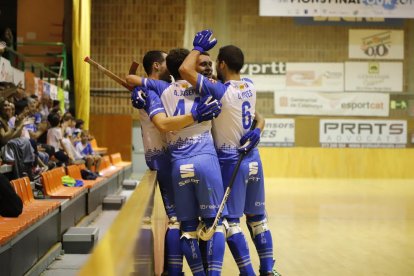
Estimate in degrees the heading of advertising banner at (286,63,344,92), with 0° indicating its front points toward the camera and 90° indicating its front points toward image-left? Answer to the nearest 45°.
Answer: approximately 0°

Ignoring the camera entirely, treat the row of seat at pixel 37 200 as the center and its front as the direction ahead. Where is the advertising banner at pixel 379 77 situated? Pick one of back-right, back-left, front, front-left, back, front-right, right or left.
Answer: left

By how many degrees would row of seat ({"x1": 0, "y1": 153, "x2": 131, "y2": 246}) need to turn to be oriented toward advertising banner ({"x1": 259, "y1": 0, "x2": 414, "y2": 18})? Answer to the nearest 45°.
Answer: approximately 90° to its left

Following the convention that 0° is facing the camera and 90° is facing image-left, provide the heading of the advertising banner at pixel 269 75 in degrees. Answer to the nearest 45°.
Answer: approximately 0°

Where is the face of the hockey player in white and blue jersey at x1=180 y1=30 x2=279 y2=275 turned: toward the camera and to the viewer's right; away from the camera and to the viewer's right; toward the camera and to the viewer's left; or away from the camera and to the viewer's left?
away from the camera and to the viewer's left

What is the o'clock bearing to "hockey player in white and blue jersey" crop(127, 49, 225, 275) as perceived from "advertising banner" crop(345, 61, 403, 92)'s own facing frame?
The hockey player in white and blue jersey is roughly at 12 o'clock from the advertising banner.

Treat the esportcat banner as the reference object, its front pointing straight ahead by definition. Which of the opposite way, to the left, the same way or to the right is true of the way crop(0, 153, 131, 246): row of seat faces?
to the left

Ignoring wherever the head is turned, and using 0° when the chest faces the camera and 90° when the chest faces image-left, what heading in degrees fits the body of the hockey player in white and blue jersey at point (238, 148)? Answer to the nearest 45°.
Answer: approximately 135°

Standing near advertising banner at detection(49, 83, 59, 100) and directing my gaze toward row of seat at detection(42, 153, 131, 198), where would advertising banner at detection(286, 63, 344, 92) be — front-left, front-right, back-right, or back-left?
back-left

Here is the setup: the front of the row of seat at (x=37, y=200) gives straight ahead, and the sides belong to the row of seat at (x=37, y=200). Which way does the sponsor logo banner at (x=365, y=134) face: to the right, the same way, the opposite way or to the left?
to the right

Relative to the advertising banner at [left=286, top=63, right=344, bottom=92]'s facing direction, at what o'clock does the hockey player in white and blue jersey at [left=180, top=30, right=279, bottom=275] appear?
The hockey player in white and blue jersey is roughly at 12 o'clock from the advertising banner.

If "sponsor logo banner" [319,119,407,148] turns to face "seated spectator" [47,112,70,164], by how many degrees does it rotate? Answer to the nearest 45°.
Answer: approximately 45° to its right

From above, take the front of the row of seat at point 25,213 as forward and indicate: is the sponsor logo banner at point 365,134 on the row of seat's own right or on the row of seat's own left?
on the row of seat's own left
